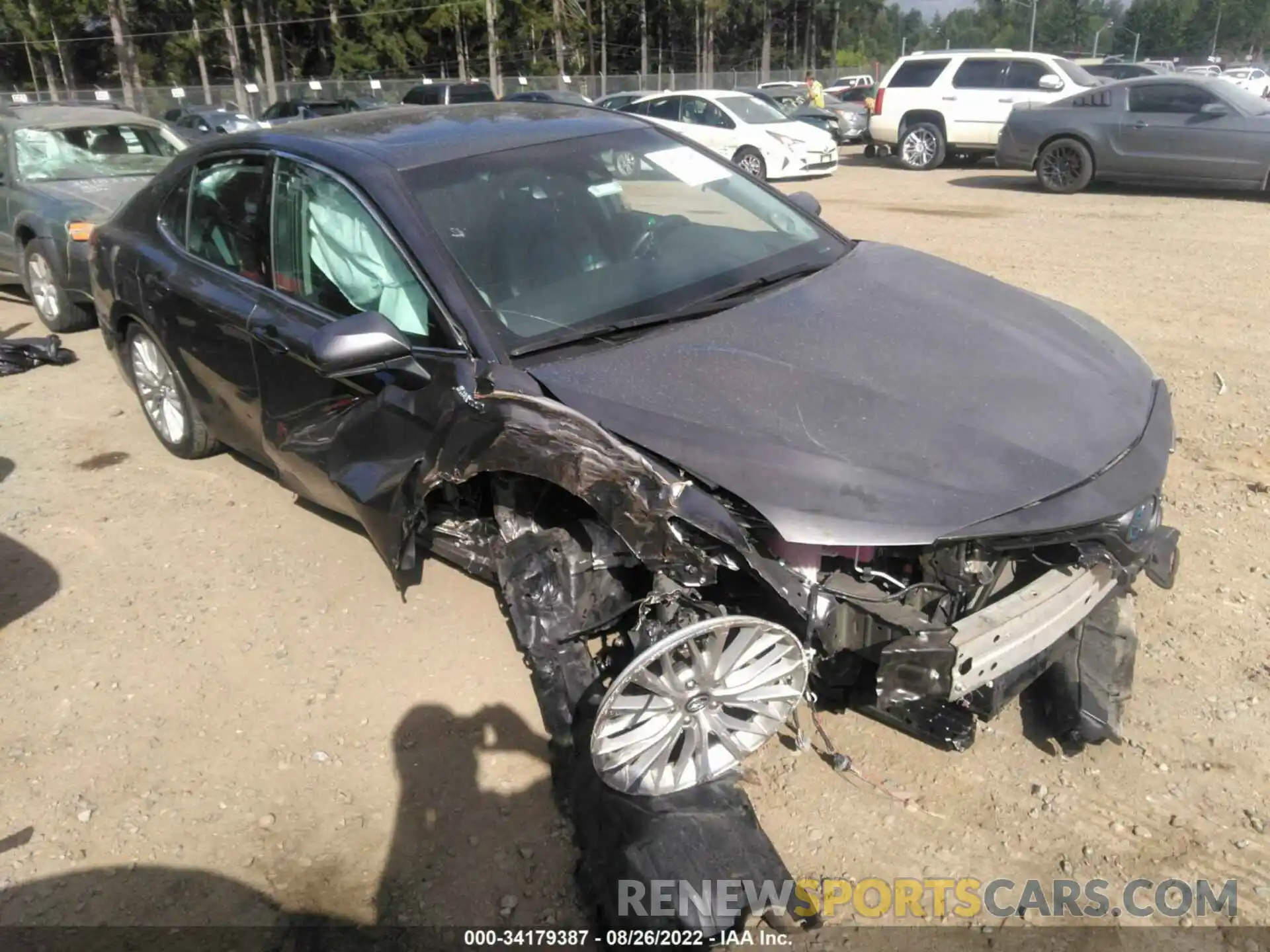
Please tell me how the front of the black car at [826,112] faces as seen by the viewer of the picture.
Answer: facing the viewer and to the right of the viewer

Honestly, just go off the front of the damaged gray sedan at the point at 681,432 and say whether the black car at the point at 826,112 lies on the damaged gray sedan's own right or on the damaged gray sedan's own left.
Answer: on the damaged gray sedan's own left

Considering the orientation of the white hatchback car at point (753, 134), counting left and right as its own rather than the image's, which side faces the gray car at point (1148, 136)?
front

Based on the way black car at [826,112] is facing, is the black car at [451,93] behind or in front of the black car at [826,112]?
behind

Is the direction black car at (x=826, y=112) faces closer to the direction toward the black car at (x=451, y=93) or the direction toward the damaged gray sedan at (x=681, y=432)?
the damaged gray sedan

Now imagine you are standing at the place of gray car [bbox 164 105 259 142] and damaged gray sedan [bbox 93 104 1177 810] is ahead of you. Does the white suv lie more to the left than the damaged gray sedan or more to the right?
left

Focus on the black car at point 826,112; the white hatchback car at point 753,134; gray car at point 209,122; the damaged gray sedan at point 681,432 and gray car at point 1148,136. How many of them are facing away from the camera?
0

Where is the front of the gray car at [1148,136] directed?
to the viewer's right

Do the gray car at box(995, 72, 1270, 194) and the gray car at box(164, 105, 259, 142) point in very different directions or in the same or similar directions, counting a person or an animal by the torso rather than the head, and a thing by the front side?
same or similar directions

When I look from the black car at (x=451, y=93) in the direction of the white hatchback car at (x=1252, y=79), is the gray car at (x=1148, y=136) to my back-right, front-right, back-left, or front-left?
front-right

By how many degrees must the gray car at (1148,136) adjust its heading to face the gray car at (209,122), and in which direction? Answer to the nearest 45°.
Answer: approximately 180°

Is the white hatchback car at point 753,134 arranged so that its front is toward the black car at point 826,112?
no

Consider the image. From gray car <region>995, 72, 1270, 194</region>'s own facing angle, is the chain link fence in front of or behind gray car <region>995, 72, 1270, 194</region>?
behind

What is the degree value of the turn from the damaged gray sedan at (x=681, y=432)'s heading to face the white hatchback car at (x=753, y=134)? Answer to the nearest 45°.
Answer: approximately 135° to its left

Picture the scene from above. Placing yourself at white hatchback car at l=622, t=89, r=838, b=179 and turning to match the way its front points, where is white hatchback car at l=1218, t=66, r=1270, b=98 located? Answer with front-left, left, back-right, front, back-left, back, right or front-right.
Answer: left

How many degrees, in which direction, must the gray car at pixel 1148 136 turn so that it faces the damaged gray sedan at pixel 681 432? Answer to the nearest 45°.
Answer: approximately 90° to its right

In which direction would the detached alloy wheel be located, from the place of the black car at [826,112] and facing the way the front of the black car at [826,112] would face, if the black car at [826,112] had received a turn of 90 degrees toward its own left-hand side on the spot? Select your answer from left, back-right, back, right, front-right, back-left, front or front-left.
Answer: back-right

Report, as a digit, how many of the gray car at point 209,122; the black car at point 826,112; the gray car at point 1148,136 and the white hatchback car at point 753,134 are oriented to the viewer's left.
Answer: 0

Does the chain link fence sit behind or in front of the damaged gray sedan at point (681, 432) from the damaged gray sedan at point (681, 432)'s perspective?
behind

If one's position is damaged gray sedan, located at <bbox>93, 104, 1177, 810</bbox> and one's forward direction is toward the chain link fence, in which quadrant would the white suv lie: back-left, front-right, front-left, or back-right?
front-right
